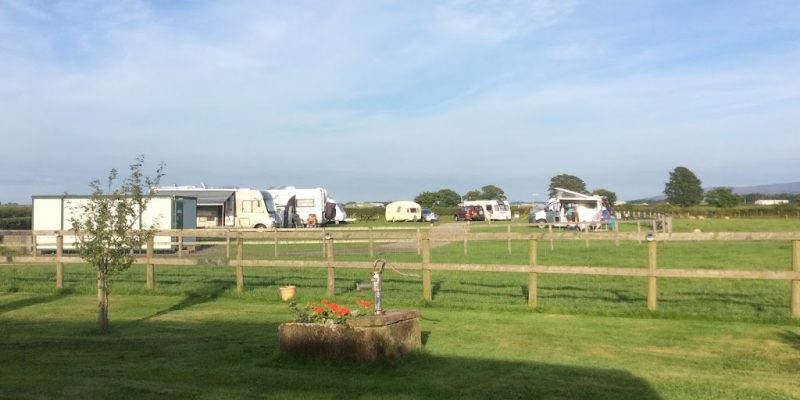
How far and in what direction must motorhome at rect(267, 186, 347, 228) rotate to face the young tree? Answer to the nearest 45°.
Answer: approximately 90° to its right

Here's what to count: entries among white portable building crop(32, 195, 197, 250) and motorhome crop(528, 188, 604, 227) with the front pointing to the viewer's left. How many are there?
1

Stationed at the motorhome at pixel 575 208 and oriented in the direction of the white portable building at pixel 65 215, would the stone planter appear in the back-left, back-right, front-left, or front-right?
front-left

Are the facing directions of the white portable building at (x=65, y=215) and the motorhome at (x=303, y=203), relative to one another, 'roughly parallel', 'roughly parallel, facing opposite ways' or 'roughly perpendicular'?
roughly perpendicular

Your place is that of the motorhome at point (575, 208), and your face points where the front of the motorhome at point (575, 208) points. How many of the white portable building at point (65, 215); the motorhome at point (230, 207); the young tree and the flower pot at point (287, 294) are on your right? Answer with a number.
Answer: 0

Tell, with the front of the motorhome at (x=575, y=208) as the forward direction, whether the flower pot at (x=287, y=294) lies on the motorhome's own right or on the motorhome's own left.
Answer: on the motorhome's own left

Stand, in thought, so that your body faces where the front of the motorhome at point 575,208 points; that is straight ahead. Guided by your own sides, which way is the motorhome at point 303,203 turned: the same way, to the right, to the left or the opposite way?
the opposite way

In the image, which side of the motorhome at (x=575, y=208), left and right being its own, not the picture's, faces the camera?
left

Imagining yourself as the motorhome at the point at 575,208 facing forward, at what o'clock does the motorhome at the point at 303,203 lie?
the motorhome at the point at 303,203 is roughly at 12 o'clock from the motorhome at the point at 575,208.

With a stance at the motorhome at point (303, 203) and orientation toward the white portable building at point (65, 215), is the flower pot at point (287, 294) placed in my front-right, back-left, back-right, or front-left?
front-left
